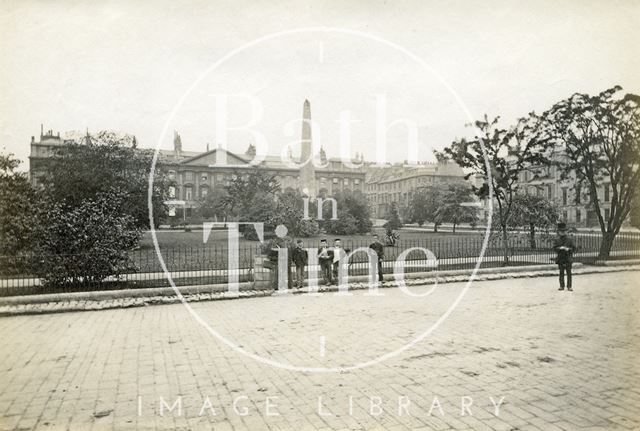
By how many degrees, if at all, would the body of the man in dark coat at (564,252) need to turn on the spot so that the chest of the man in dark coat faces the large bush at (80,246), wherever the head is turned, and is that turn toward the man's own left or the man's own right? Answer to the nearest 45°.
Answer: approximately 45° to the man's own right

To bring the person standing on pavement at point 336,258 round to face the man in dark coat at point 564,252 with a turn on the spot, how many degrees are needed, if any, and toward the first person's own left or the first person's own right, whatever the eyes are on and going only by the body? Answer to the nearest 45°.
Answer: approximately 90° to the first person's own left

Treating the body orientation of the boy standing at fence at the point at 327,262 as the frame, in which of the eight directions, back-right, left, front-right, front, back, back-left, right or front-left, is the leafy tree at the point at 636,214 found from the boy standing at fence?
back-left

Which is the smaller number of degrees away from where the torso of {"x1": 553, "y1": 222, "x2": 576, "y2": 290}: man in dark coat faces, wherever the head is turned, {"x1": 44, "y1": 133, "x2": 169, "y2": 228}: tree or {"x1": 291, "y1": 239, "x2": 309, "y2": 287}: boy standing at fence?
the boy standing at fence

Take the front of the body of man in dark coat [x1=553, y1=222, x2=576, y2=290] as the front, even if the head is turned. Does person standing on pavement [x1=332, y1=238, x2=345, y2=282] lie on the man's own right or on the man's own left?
on the man's own right

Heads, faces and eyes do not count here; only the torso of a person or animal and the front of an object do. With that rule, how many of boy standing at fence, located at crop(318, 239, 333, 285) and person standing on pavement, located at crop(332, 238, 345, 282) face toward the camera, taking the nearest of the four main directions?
2

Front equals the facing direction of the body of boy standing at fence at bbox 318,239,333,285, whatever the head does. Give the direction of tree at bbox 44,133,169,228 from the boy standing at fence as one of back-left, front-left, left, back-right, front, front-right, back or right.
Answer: back-right

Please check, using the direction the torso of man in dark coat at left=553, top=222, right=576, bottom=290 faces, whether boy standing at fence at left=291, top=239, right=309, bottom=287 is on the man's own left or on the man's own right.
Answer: on the man's own right

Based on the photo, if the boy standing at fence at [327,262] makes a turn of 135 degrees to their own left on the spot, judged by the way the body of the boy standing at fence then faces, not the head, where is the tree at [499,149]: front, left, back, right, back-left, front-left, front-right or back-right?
front
